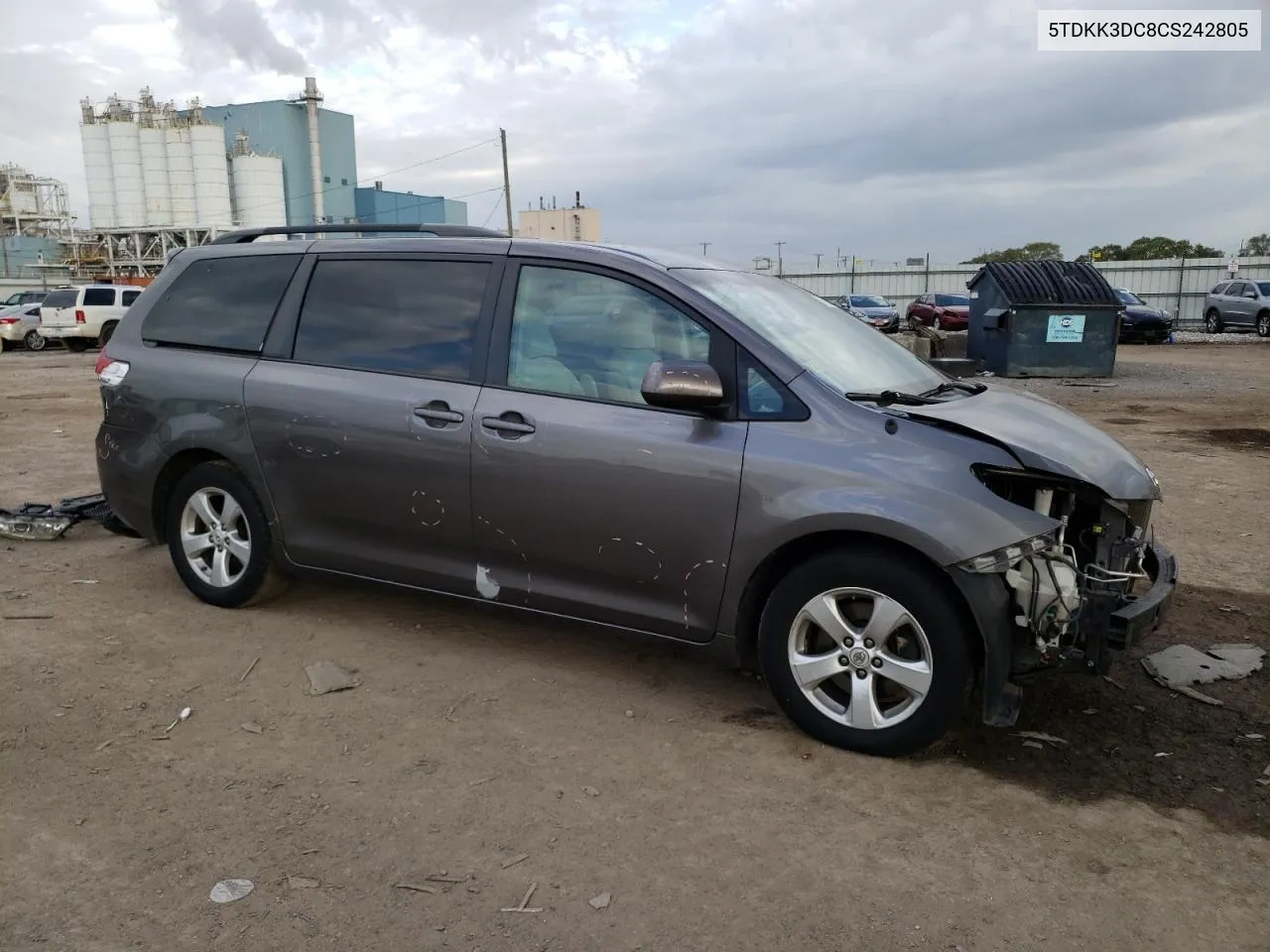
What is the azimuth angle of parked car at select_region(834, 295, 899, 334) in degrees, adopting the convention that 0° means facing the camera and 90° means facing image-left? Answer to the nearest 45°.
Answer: approximately 315°

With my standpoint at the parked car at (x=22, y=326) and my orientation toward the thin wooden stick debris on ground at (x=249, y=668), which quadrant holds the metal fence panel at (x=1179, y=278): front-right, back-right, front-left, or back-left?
front-left

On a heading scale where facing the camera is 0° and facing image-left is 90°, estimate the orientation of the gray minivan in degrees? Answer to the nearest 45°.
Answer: approximately 315°

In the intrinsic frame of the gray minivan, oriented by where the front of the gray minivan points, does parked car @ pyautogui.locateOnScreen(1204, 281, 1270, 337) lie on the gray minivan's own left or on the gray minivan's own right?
on the gray minivan's own left

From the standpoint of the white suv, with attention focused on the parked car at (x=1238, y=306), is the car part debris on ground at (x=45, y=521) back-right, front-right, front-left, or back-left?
front-right

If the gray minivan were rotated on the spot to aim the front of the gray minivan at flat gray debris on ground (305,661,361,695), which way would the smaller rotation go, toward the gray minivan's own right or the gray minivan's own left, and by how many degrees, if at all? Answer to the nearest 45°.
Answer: approximately 135° to the gray minivan's own right

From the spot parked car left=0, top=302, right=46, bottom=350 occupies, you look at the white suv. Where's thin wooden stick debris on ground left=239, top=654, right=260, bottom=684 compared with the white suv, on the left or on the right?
right

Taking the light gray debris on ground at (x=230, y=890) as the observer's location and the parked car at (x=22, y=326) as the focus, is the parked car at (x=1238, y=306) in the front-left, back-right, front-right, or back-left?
front-right

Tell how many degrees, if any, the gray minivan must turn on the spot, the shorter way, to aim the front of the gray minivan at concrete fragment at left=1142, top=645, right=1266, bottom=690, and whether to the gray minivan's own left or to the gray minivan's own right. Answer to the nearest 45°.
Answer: approximately 45° to the gray minivan's own left

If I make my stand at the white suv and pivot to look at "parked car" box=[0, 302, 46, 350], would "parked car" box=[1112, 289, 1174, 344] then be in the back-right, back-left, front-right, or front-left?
back-right

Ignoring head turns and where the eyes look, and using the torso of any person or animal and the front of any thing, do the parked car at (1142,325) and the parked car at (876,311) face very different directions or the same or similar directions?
same or similar directions

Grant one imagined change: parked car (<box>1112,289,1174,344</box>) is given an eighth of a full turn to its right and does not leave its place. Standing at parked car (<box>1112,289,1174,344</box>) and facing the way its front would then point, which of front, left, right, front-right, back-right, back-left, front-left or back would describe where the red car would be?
right

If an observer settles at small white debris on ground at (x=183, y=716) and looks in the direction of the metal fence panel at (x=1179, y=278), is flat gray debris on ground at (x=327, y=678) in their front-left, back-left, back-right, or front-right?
front-right
